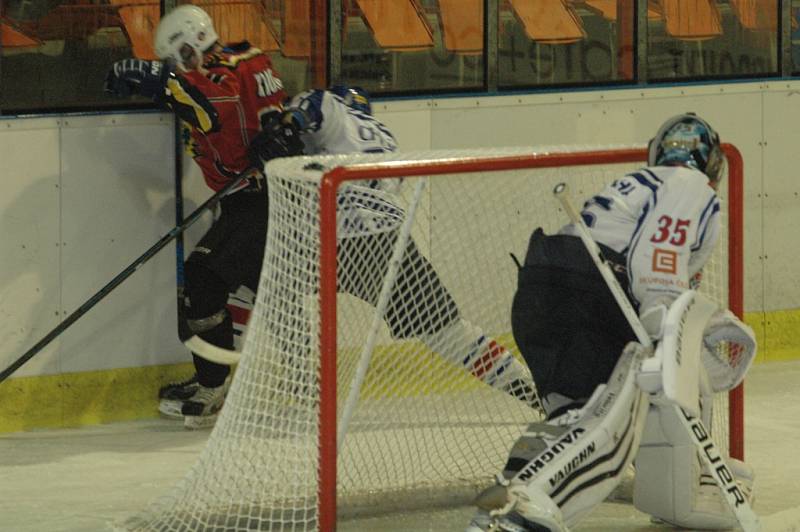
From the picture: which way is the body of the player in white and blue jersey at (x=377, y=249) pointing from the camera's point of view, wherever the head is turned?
to the viewer's left

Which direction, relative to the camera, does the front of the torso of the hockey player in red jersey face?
to the viewer's left
